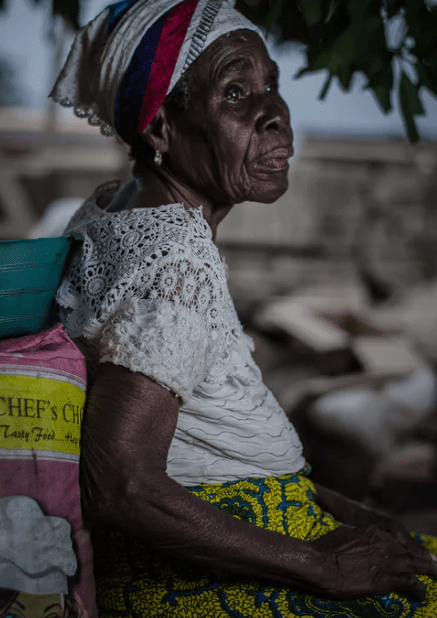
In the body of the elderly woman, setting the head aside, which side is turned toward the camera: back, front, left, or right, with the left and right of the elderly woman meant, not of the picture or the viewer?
right

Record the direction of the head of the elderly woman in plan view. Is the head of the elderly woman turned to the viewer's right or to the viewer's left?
to the viewer's right
